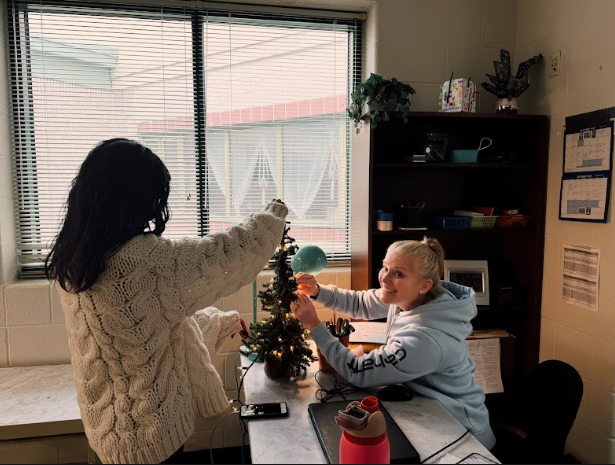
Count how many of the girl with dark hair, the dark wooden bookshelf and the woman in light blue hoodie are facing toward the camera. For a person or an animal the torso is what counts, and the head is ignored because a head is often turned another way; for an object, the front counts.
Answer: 1

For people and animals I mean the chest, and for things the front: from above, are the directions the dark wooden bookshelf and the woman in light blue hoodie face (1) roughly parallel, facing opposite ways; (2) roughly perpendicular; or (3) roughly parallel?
roughly perpendicular

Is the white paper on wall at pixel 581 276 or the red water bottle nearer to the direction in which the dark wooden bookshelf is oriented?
the red water bottle

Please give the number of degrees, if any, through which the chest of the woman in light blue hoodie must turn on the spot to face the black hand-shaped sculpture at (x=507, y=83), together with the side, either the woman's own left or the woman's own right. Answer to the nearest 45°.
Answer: approximately 135° to the woman's own right

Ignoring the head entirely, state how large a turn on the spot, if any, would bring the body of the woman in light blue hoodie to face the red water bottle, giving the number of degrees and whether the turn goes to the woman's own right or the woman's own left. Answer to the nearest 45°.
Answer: approximately 90° to the woman's own left

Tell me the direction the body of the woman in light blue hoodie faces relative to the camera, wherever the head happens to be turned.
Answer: to the viewer's left

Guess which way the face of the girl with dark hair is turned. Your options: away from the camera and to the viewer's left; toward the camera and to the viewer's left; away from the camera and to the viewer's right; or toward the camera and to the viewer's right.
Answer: away from the camera and to the viewer's right

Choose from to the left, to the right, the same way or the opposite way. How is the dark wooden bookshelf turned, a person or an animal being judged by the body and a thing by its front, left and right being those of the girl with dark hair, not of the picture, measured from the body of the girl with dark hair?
the opposite way

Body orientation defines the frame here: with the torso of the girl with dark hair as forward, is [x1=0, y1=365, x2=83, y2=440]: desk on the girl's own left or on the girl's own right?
on the girl's own left

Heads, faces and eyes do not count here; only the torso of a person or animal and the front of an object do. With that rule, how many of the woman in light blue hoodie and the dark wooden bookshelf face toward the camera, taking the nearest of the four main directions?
1

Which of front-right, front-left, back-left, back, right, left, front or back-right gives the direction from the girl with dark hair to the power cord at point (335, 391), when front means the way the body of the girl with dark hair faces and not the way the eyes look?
front-right

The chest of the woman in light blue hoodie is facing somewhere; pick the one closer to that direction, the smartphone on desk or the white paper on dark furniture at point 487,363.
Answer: the smartphone on desk

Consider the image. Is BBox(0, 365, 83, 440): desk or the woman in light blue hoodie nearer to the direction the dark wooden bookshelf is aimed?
the woman in light blue hoodie

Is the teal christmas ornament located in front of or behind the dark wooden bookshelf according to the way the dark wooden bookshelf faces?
in front

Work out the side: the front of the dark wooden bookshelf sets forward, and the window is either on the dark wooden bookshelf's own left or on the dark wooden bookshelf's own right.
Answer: on the dark wooden bookshelf's own right

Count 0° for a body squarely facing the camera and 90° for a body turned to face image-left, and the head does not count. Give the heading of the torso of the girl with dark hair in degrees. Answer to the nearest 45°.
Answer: approximately 225°
